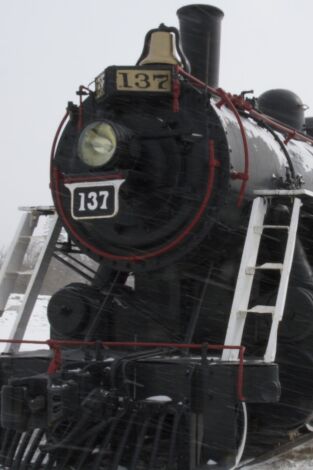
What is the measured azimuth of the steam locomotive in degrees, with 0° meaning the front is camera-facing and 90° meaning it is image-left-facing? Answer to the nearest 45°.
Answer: approximately 45°
